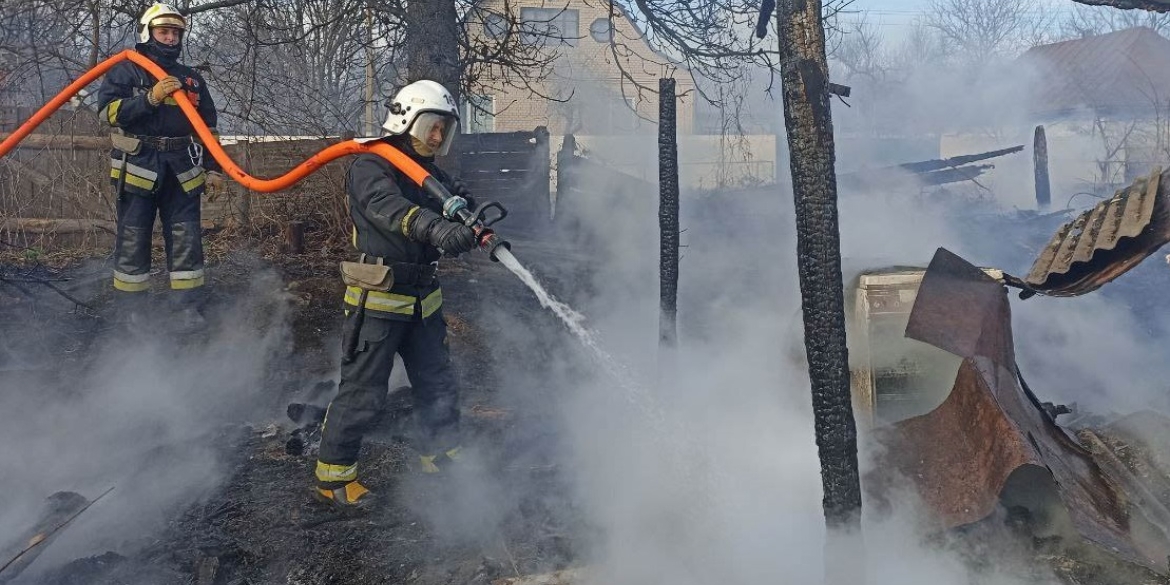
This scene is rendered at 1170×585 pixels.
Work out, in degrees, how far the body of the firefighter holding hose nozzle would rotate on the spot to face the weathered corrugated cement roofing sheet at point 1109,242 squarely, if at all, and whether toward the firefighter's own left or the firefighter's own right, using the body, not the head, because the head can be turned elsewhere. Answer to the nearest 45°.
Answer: approximately 45° to the firefighter's own left

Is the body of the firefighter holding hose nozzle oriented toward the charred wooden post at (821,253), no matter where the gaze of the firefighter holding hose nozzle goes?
yes

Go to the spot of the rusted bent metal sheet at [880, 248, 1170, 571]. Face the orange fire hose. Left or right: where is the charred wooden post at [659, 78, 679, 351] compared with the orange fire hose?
right

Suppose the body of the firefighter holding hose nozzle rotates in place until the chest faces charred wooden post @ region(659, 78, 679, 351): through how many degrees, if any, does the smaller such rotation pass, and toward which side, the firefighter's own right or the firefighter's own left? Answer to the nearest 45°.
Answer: approximately 90° to the firefighter's own left

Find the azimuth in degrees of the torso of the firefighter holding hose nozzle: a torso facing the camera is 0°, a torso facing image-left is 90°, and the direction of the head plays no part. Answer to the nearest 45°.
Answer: approximately 315°

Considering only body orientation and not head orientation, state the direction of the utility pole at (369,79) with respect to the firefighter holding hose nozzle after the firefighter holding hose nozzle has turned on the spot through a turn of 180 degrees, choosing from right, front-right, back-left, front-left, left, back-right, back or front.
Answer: front-right

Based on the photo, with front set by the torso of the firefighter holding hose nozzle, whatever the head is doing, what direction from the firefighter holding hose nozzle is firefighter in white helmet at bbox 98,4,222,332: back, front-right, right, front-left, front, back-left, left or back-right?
back

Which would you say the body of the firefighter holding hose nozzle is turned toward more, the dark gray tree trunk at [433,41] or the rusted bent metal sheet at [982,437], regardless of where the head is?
the rusted bent metal sheet

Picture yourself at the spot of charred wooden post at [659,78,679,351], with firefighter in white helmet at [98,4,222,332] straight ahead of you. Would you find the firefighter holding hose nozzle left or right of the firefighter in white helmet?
left
